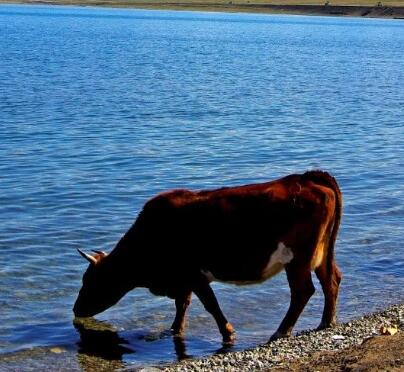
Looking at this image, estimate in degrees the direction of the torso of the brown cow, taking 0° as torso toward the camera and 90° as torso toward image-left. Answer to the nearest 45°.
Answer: approximately 90°
